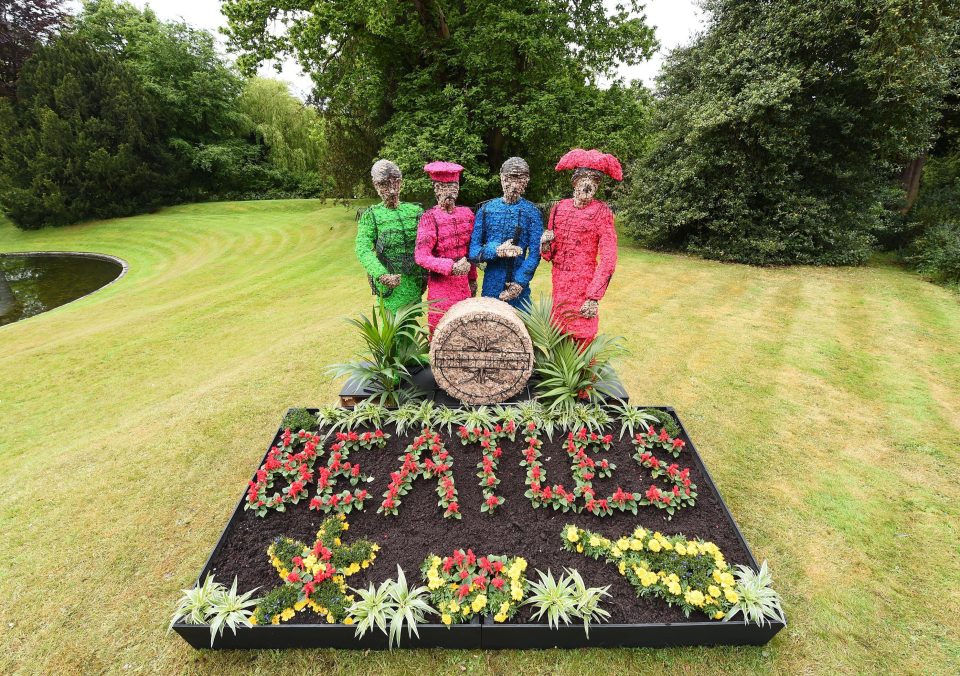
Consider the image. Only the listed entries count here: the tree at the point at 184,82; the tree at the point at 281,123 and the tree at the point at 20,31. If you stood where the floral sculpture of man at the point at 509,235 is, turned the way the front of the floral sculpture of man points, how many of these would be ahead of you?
0

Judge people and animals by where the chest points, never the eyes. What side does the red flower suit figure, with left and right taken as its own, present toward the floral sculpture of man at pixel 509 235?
right

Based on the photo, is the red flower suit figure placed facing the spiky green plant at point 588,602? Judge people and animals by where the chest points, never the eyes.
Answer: yes

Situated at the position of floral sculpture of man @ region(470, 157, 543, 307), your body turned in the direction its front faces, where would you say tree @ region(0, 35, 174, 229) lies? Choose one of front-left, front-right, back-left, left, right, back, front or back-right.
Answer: back-right

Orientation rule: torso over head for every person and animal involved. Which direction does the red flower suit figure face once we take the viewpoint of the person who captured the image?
facing the viewer

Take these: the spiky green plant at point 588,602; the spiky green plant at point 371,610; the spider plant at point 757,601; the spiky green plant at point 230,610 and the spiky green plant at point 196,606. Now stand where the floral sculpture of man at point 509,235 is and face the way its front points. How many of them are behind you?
0

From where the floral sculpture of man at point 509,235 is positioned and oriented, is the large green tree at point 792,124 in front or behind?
behind

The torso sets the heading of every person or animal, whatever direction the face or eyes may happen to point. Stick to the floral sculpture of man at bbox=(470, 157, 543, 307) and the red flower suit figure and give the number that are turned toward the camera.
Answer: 2

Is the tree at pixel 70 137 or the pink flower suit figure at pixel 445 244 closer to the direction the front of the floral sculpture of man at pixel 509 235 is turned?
the pink flower suit figure

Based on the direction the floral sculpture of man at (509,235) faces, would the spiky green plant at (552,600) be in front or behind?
in front

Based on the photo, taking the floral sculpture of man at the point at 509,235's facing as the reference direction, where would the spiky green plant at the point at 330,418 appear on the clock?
The spiky green plant is roughly at 2 o'clock from the floral sculpture of man.

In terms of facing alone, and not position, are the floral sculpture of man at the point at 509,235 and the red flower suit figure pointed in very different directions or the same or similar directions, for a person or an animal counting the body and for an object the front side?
same or similar directions

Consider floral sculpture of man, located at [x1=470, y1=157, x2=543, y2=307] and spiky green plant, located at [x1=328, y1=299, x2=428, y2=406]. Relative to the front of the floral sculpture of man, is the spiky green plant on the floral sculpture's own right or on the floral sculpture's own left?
on the floral sculpture's own right

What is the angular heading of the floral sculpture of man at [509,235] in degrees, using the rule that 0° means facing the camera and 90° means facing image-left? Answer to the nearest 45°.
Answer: approximately 0°

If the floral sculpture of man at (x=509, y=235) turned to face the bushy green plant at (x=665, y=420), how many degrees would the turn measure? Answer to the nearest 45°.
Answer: approximately 45° to its left
